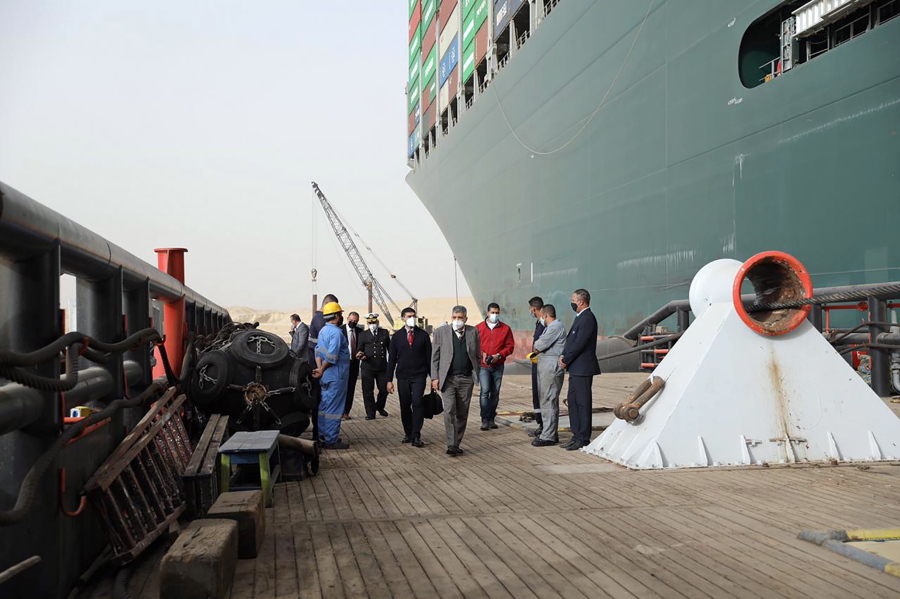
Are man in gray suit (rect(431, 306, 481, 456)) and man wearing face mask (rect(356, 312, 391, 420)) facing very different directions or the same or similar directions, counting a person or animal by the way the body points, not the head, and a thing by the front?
same or similar directions

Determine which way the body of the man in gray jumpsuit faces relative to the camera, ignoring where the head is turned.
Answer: to the viewer's left

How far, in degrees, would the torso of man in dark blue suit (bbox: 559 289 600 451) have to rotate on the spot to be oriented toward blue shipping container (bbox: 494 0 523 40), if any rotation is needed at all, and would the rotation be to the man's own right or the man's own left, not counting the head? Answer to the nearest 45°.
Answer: approximately 90° to the man's own right

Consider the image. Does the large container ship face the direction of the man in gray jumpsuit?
no

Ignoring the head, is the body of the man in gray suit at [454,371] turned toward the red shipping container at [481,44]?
no

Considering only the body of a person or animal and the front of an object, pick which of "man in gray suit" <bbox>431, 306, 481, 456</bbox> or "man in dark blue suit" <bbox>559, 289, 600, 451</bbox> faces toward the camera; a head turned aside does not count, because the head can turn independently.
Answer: the man in gray suit

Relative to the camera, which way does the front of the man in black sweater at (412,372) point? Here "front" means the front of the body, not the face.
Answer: toward the camera

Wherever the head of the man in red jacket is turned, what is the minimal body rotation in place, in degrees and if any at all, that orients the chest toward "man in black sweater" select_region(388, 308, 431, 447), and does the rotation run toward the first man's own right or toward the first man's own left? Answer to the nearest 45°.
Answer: approximately 45° to the first man's own right

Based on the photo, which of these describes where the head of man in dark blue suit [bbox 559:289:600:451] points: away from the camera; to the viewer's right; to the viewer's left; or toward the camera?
to the viewer's left

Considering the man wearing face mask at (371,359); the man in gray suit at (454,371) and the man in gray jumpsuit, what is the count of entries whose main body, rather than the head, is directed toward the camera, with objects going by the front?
2

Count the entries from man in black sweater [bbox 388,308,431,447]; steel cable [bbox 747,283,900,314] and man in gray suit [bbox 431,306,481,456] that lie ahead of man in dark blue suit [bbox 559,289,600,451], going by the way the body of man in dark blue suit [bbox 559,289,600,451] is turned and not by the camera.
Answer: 2

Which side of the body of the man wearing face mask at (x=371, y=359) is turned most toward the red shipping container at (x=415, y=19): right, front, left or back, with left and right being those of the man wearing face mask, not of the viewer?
back

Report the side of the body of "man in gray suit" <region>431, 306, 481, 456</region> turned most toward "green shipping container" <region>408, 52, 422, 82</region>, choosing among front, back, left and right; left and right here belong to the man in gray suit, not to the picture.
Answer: back

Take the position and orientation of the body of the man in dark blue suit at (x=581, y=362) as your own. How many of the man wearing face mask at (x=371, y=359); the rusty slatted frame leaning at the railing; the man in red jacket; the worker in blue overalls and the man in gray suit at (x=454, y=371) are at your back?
0

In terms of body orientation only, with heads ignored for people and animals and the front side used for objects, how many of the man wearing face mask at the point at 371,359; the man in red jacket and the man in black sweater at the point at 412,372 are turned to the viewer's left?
0

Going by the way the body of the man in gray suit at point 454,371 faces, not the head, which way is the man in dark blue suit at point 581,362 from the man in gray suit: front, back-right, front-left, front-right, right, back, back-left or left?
left

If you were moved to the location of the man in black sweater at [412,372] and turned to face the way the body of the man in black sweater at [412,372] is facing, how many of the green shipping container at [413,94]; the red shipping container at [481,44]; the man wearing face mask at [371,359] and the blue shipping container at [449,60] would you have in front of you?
0

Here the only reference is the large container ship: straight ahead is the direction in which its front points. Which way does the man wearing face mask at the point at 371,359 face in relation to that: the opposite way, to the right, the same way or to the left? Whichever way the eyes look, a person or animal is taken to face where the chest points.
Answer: the opposite way

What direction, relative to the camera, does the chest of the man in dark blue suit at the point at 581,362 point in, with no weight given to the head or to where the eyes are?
to the viewer's left
